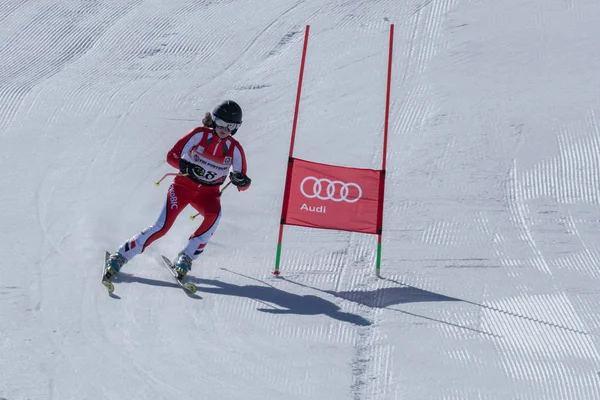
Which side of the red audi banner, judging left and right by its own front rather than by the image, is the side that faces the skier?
right

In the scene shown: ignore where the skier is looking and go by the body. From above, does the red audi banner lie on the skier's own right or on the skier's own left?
on the skier's own left

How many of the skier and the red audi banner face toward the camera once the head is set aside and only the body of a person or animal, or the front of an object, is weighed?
2

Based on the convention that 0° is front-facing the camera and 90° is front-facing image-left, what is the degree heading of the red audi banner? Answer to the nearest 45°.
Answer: approximately 0°

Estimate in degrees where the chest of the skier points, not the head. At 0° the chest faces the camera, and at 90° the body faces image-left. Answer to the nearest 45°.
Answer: approximately 0°
